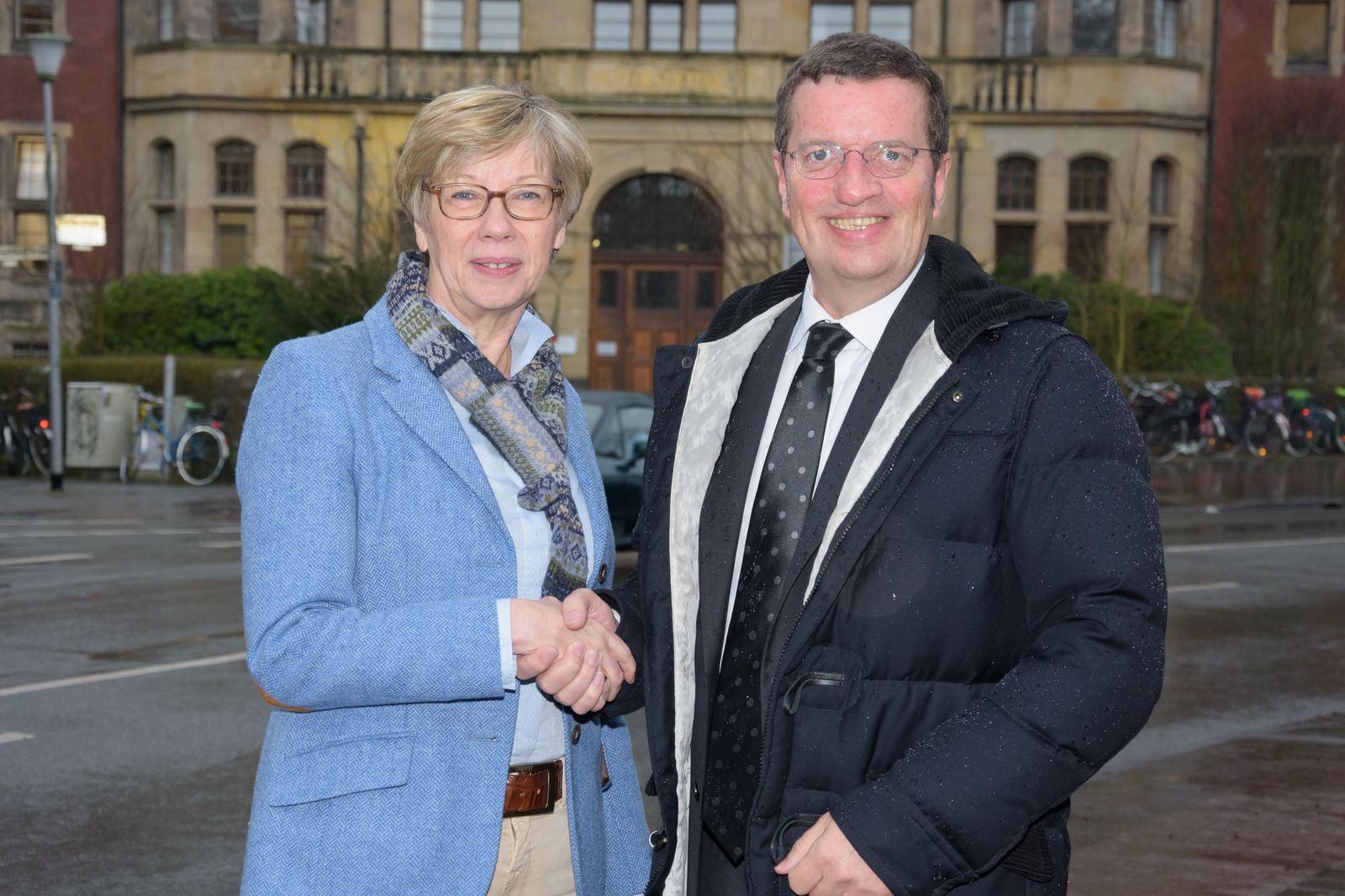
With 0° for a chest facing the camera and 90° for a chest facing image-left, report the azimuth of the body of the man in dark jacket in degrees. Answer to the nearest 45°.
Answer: approximately 45°

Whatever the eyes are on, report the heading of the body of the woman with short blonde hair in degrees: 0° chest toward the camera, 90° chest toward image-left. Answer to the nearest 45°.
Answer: approximately 315°

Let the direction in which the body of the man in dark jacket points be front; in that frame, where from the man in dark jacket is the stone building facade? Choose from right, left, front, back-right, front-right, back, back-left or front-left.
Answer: back-right

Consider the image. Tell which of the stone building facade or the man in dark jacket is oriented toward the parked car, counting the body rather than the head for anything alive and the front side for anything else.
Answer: the stone building facade

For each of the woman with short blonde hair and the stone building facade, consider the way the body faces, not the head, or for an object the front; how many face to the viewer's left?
0

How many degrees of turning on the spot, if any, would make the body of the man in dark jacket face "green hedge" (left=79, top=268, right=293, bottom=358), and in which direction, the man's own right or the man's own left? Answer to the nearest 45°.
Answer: approximately 90° to the man's own right

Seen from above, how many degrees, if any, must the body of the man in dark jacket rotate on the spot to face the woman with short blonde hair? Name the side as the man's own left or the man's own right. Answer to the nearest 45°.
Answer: approximately 45° to the man's own right

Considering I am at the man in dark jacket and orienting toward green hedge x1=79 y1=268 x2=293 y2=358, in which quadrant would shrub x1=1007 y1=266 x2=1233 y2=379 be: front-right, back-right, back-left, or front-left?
front-right

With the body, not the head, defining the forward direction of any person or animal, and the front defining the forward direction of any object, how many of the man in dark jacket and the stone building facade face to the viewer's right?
0

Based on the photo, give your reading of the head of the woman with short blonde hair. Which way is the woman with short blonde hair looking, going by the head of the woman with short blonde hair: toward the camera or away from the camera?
toward the camera

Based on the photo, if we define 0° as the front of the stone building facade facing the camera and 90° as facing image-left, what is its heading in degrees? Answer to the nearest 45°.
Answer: approximately 0°

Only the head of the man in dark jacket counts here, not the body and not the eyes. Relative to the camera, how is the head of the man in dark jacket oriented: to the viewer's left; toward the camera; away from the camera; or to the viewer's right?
toward the camera

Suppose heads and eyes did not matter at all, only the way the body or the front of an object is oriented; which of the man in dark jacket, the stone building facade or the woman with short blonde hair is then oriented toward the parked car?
the stone building facade

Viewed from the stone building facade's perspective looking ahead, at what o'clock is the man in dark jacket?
The man in dark jacket is roughly at 12 o'clock from the stone building facade.
